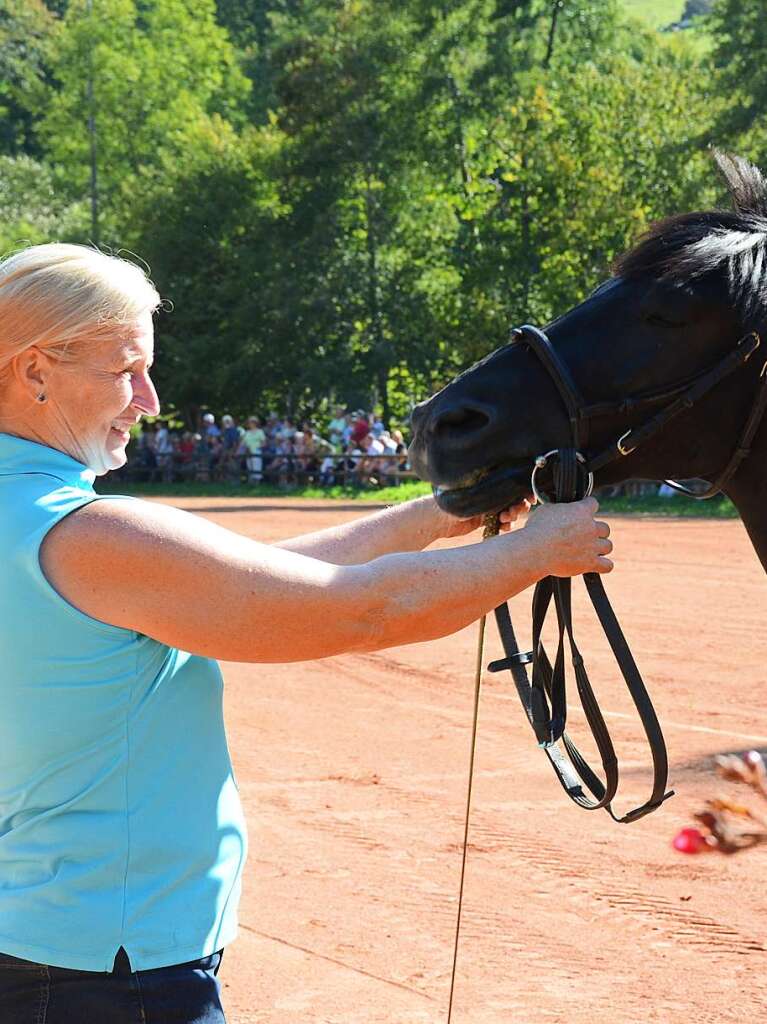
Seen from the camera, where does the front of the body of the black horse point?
to the viewer's left

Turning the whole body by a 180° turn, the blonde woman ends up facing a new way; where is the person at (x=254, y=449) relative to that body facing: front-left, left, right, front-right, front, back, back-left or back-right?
right

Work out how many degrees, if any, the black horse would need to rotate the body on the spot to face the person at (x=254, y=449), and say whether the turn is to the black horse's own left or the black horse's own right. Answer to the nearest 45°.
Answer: approximately 90° to the black horse's own right

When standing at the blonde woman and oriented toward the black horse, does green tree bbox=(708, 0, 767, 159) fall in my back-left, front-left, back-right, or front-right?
front-left

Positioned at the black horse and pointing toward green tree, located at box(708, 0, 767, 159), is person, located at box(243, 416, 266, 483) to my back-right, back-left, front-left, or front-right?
front-left

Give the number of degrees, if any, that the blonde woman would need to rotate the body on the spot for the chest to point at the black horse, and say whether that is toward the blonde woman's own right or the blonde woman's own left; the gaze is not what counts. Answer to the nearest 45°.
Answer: approximately 45° to the blonde woman's own left

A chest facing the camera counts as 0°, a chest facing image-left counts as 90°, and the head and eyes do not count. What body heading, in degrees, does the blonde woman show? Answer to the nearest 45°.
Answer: approximately 270°

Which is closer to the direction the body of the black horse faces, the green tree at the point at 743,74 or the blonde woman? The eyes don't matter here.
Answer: the blonde woman

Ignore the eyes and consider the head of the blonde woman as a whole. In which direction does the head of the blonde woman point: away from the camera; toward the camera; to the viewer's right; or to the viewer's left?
to the viewer's right

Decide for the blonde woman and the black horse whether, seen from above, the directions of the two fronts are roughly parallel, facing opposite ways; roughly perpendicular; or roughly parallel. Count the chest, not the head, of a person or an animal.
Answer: roughly parallel, facing opposite ways

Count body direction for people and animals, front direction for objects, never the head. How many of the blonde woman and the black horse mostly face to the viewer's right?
1

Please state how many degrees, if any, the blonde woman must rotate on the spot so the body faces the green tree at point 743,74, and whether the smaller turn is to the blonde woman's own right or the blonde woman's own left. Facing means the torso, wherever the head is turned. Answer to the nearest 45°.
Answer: approximately 90° to the blonde woman's own left

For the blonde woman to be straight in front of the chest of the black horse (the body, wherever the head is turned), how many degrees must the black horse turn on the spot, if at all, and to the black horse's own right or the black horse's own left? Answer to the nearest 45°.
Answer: approximately 45° to the black horse's own left

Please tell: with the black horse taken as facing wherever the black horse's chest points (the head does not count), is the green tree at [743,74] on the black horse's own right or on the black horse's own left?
on the black horse's own right
